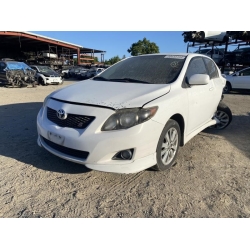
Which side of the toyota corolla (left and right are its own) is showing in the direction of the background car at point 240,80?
back

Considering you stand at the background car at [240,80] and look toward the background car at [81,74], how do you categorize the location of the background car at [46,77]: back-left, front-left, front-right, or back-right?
front-left

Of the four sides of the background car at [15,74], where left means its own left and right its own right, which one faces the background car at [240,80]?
front

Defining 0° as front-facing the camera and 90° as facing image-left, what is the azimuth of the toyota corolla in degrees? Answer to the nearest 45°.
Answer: approximately 45°

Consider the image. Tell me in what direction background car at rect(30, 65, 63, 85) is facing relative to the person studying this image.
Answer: facing the viewer and to the right of the viewer

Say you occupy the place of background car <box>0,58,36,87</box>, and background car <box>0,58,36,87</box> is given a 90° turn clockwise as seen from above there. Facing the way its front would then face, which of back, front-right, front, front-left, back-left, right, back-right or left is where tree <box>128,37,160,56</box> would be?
back

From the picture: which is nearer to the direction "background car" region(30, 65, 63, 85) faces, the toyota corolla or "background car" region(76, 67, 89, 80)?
the toyota corolla

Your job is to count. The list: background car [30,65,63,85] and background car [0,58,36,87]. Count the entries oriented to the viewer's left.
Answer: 0

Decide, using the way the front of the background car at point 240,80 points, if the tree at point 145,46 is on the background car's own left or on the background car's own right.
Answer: on the background car's own right

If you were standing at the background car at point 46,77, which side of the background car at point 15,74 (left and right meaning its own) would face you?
left
